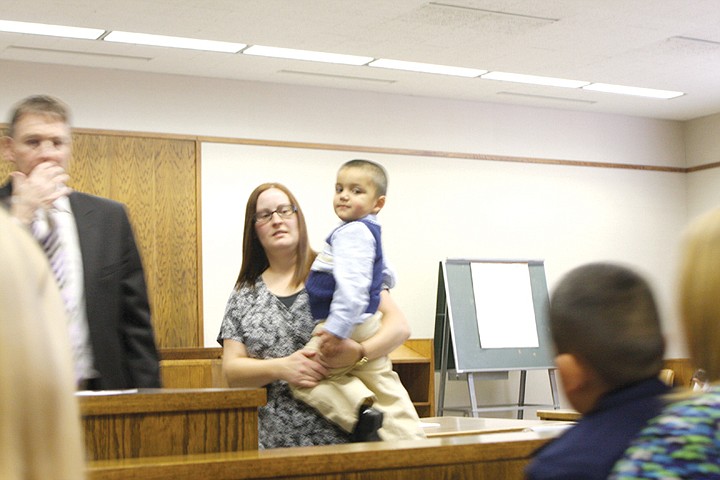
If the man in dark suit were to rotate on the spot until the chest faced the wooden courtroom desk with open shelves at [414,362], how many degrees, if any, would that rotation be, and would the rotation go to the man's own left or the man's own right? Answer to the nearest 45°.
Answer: approximately 135° to the man's own left

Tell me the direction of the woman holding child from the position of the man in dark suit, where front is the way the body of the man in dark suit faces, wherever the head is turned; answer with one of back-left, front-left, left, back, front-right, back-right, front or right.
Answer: left

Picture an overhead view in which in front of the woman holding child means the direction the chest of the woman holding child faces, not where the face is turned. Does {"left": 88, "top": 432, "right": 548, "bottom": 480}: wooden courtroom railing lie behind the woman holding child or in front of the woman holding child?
in front

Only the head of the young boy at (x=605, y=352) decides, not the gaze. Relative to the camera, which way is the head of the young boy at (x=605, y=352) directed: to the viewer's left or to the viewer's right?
to the viewer's left

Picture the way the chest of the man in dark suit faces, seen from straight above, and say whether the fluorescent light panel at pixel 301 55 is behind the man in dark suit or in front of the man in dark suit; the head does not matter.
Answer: behind

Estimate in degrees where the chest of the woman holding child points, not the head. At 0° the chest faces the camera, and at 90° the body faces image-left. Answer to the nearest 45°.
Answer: approximately 0°

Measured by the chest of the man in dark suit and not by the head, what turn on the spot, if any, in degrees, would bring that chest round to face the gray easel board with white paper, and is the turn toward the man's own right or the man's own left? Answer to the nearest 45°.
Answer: approximately 135° to the man's own left
